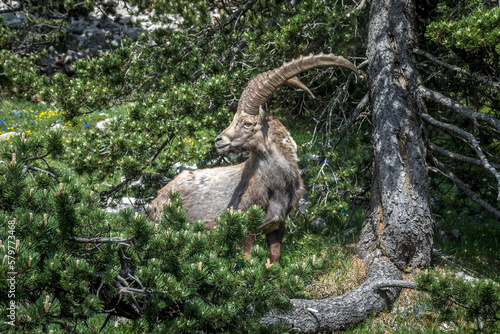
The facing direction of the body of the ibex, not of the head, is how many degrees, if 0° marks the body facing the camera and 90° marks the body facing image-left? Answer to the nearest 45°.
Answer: approximately 315°

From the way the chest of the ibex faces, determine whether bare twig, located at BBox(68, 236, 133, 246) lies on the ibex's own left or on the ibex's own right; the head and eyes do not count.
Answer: on the ibex's own right

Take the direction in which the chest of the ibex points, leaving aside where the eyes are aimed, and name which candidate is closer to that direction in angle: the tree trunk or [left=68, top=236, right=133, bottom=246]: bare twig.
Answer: the tree trunk

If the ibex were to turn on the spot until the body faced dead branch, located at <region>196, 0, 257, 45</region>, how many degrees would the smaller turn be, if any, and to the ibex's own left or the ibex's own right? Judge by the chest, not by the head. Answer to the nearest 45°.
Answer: approximately 180°

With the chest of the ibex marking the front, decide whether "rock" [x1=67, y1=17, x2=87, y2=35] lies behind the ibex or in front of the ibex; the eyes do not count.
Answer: behind

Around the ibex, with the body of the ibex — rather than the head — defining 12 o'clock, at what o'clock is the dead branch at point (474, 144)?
The dead branch is roughly at 11 o'clock from the ibex.

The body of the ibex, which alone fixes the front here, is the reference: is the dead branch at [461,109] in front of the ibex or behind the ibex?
in front

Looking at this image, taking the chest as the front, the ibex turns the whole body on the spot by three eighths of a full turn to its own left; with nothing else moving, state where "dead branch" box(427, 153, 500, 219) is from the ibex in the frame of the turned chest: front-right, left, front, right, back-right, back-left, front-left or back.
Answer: right

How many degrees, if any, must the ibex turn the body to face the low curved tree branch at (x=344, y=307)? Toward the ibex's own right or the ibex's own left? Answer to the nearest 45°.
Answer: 0° — it already faces it
